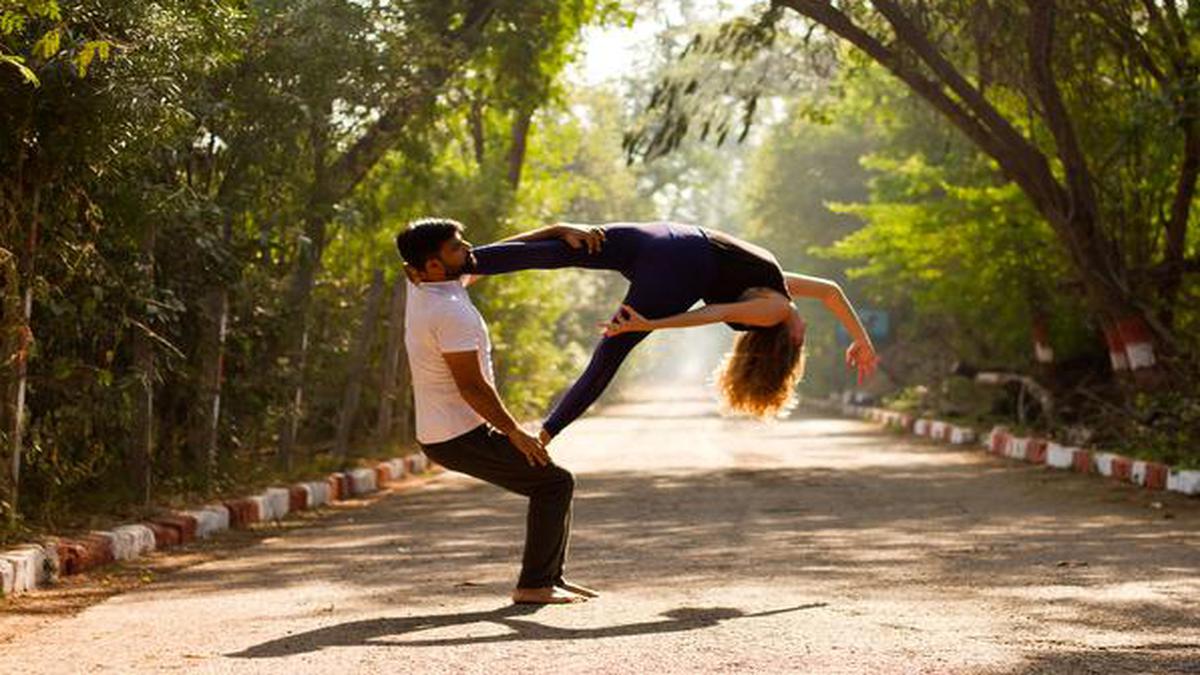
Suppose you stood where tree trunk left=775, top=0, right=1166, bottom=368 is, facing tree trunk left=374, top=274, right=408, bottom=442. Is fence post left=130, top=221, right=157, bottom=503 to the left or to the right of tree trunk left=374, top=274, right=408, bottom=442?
left

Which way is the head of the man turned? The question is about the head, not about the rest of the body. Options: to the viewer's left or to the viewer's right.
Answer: to the viewer's right

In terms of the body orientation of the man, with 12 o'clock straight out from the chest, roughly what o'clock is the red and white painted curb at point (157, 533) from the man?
The red and white painted curb is roughly at 8 o'clock from the man.

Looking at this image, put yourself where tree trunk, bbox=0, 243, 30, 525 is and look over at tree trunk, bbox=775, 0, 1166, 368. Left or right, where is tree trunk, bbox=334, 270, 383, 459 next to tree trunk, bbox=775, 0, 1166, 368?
left

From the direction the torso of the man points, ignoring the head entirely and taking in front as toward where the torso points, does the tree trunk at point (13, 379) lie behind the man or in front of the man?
behind

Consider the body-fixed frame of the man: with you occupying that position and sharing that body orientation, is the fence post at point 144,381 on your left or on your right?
on your left

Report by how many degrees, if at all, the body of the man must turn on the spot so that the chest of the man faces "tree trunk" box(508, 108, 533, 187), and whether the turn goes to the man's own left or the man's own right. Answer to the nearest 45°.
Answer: approximately 90° to the man's own left

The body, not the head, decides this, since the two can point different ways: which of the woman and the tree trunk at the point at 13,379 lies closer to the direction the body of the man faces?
the woman

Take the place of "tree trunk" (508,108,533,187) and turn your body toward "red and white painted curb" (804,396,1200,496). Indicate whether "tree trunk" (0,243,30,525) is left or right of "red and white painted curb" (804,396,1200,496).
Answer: right

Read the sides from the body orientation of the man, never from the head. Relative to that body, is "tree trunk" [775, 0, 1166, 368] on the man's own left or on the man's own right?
on the man's own left

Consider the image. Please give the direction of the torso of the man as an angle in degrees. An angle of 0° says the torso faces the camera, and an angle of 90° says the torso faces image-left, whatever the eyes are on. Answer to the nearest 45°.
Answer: approximately 270°
